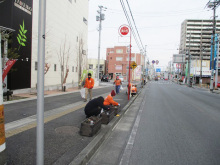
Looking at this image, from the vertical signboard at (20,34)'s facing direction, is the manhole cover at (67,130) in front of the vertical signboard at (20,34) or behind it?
in front
